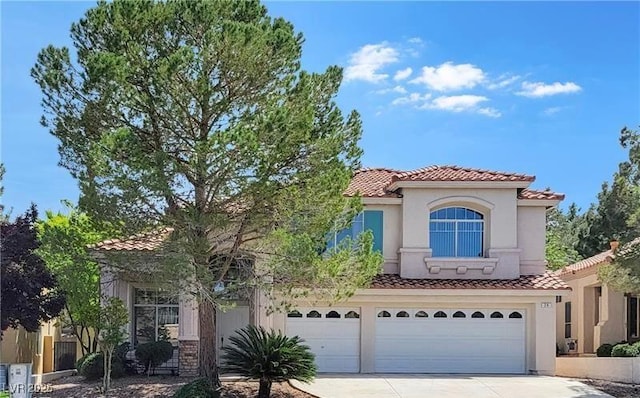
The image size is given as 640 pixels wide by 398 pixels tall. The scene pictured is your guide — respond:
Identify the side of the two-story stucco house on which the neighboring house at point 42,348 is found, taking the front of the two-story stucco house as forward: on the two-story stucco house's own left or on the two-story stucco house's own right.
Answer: on the two-story stucco house's own right

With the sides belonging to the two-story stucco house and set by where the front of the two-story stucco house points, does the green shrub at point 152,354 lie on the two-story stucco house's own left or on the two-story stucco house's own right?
on the two-story stucco house's own right

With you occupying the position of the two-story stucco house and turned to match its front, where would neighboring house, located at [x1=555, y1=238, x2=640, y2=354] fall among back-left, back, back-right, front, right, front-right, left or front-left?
back-left

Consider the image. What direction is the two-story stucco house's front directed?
toward the camera

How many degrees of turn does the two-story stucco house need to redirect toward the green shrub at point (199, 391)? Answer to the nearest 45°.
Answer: approximately 45° to its right

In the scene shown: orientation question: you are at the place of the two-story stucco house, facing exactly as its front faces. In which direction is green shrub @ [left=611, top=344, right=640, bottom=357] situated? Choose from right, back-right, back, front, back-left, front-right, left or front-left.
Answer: left

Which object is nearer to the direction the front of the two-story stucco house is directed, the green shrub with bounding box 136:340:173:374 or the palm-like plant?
the palm-like plant

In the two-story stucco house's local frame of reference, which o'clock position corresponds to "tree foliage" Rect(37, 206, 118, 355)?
The tree foliage is roughly at 2 o'clock from the two-story stucco house.
